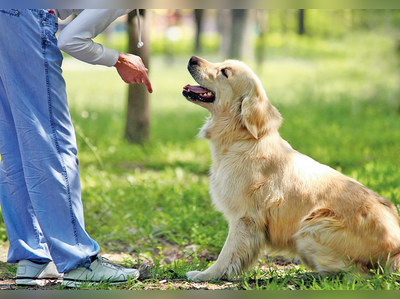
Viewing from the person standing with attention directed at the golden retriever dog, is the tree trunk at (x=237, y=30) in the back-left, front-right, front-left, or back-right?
front-left

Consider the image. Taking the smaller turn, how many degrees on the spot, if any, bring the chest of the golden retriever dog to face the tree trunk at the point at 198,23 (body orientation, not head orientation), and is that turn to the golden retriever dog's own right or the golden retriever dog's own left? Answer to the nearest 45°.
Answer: approximately 90° to the golden retriever dog's own right

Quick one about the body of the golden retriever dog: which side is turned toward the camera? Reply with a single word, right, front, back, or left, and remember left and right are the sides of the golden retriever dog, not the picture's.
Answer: left

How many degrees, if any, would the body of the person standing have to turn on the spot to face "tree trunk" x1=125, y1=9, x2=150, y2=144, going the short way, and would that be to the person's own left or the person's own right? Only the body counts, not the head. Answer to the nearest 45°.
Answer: approximately 90° to the person's own left

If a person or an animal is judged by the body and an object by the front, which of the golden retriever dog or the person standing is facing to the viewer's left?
the golden retriever dog

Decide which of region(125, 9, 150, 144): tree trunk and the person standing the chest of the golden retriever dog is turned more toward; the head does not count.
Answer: the person standing

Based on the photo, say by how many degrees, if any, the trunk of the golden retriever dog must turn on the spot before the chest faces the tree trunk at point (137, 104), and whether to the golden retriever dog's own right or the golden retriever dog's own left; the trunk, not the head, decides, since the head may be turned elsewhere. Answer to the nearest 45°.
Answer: approximately 45° to the golden retriever dog's own right

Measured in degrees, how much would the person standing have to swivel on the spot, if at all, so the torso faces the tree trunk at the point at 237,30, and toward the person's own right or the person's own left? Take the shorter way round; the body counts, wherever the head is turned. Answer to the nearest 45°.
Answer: approximately 45° to the person's own left

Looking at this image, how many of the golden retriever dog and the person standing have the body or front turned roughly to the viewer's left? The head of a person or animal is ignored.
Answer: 1

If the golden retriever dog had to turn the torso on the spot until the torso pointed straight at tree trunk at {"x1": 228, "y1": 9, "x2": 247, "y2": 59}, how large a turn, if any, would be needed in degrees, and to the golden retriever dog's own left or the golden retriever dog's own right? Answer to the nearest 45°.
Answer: approximately 90° to the golden retriever dog's own right

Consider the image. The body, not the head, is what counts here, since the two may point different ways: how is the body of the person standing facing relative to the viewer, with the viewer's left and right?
facing to the right of the viewer

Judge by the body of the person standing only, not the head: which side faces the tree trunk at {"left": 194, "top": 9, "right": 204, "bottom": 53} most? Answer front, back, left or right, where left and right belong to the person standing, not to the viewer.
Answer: left

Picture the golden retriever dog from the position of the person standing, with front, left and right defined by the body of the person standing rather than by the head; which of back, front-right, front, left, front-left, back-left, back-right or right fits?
front

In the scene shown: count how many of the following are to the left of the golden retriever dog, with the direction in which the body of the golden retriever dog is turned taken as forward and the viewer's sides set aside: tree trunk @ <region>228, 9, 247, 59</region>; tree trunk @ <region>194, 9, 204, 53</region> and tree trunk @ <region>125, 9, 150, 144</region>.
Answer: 0
